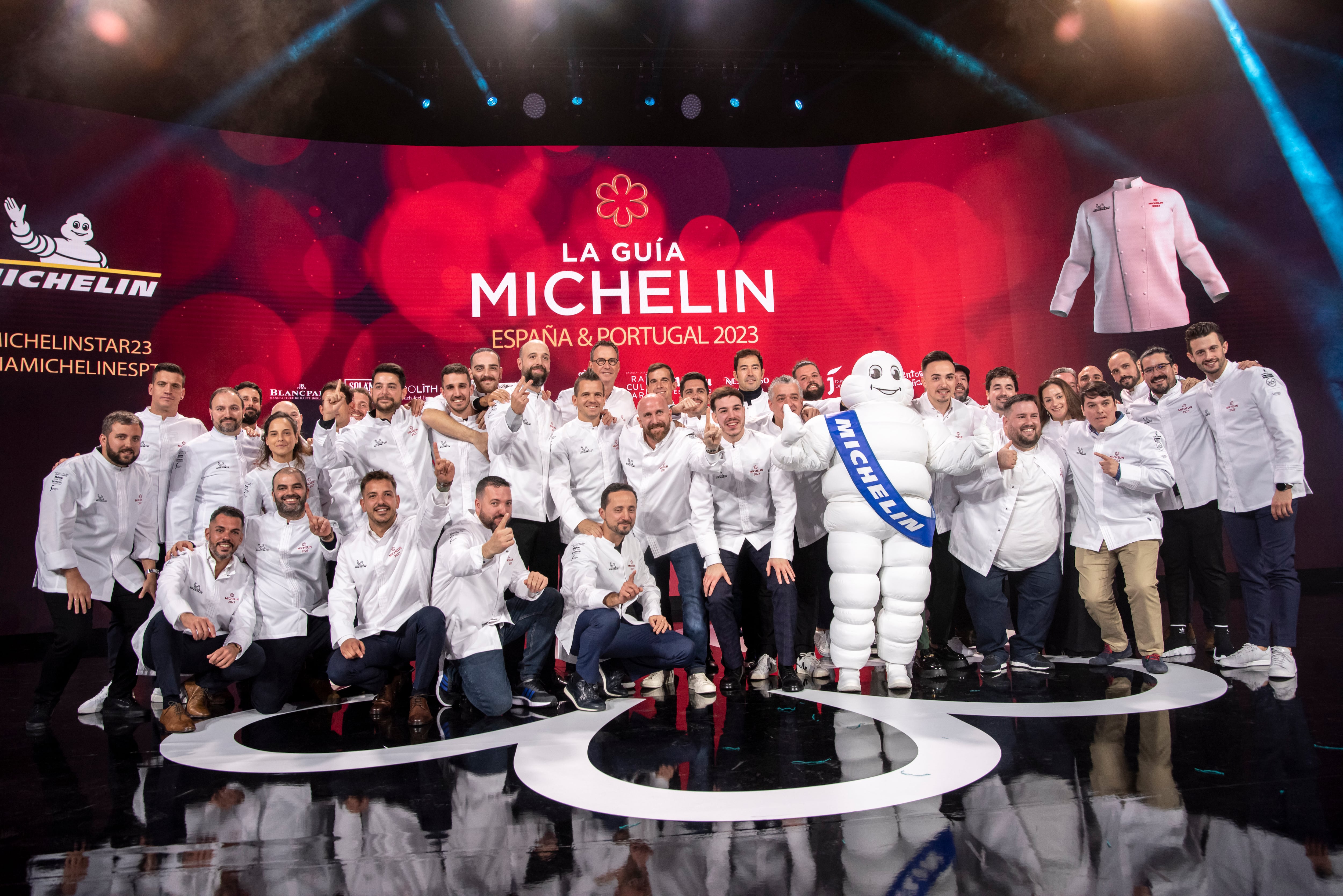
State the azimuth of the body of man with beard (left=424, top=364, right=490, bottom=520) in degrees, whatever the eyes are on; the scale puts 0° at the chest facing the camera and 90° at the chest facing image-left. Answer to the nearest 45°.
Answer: approximately 0°

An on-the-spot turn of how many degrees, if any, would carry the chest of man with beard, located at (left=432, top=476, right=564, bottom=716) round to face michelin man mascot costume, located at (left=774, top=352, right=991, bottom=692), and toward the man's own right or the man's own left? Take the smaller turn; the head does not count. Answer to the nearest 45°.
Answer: approximately 45° to the man's own left

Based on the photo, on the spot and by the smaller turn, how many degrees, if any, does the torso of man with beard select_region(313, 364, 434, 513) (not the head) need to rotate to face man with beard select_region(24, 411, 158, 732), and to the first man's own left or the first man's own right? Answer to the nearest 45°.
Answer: approximately 90° to the first man's own right

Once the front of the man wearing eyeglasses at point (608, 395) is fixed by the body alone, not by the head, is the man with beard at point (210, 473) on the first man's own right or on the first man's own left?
on the first man's own right

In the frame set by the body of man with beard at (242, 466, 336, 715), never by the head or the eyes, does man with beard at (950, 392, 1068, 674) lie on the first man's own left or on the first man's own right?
on the first man's own left

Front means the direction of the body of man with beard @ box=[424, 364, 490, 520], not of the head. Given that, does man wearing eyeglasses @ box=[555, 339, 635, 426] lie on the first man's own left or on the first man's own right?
on the first man's own left

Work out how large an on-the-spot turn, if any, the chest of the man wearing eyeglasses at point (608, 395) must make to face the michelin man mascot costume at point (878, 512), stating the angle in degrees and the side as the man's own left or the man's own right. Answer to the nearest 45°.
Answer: approximately 45° to the man's own left
